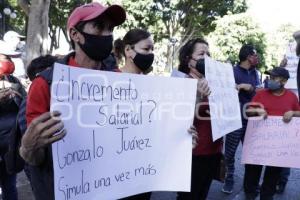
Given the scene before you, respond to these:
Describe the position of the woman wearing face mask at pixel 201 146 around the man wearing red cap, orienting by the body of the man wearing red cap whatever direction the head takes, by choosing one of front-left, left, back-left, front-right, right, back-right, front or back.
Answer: left

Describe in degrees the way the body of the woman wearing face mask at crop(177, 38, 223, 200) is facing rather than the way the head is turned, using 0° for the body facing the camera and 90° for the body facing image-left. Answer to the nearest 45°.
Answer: approximately 315°

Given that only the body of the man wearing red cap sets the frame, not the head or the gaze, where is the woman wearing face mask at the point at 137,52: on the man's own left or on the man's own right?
on the man's own left

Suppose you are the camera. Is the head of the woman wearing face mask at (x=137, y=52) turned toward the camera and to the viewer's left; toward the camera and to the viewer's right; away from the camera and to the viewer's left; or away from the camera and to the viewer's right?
toward the camera and to the viewer's right

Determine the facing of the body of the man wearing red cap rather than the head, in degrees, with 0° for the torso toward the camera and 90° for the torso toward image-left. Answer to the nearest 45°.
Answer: approximately 315°

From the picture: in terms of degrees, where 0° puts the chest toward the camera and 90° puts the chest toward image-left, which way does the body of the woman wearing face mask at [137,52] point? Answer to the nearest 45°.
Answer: approximately 315°

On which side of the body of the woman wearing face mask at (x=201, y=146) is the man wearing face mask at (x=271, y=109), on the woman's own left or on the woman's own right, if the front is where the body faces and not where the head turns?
on the woman's own left

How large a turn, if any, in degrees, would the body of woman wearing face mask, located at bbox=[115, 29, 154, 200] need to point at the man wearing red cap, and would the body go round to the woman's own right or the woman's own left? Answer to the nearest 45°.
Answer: approximately 90° to the woman's own right

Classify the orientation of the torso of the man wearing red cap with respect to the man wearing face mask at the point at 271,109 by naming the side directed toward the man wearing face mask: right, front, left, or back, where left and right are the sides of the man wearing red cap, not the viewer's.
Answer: left
